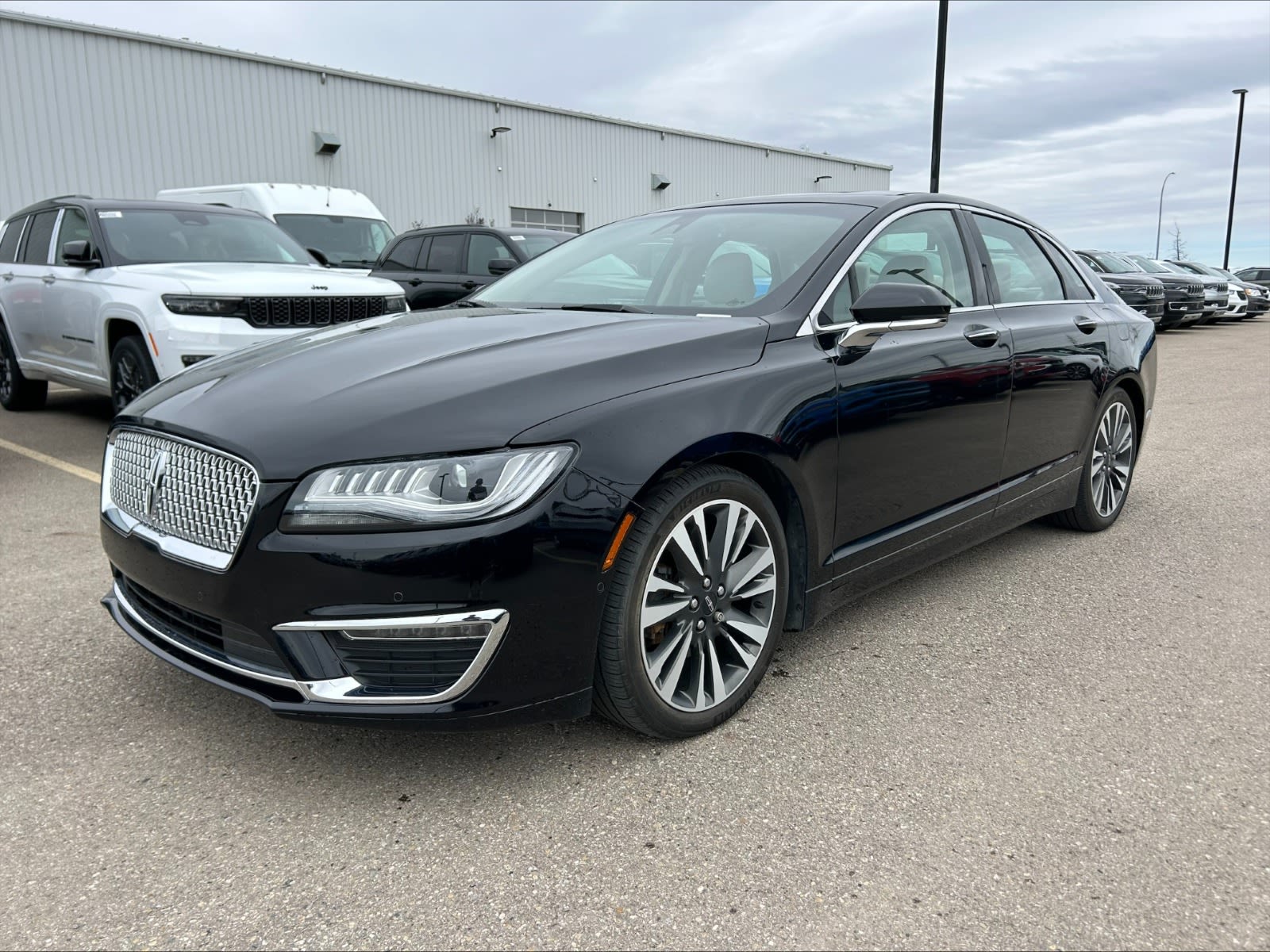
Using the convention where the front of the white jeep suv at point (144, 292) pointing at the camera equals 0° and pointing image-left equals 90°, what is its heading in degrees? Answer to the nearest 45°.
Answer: approximately 315°

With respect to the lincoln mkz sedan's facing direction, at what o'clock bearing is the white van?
The white van is roughly at 4 o'clock from the lincoln mkz sedan.

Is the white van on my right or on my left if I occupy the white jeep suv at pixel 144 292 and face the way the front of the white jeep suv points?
on my left

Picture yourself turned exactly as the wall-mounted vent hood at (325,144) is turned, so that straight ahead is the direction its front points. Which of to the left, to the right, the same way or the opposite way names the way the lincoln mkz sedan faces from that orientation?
to the right

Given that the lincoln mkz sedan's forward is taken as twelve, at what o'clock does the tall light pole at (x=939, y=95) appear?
The tall light pole is roughly at 5 o'clock from the lincoln mkz sedan.

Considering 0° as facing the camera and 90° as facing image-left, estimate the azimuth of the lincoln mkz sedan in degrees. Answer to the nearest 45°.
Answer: approximately 45°

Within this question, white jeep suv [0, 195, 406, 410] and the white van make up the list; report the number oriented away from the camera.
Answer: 0

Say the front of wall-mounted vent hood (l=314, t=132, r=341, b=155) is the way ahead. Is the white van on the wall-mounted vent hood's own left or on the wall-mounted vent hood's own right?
on the wall-mounted vent hood's own right

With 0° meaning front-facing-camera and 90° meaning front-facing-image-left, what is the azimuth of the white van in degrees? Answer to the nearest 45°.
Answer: approximately 315°

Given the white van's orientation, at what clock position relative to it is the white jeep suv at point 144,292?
The white jeep suv is roughly at 2 o'clock from the white van.
